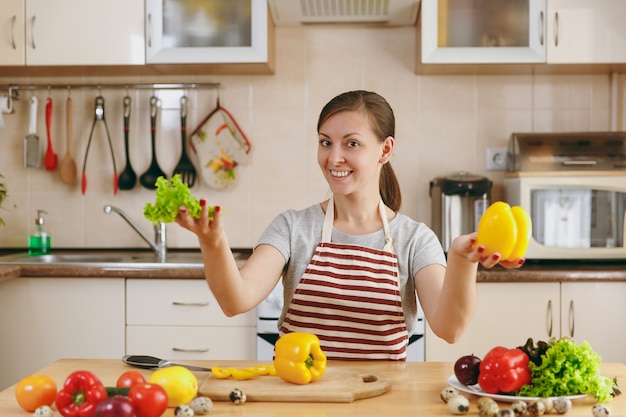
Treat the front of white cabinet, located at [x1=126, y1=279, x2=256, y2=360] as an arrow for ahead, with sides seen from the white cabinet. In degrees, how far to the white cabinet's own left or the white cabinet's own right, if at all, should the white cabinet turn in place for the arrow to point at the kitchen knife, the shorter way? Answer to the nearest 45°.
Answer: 0° — it already faces it

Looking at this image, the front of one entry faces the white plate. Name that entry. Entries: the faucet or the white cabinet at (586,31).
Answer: the white cabinet

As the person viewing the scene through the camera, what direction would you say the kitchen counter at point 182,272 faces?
facing the viewer

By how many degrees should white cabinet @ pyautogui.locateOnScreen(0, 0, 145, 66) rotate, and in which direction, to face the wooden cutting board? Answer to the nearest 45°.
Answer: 0° — it already faces it

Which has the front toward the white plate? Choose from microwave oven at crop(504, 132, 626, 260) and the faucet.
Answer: the microwave oven

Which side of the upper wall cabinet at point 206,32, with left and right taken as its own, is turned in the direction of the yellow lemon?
front

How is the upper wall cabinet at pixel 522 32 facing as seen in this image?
toward the camera

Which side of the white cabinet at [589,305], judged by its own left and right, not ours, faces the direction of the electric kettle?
right

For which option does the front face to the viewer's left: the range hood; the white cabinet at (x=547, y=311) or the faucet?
the faucet

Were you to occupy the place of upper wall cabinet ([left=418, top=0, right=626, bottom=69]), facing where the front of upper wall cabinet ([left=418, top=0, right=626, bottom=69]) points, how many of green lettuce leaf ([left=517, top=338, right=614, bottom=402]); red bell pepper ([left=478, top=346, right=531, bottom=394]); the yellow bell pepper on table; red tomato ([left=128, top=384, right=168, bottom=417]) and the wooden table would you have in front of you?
5

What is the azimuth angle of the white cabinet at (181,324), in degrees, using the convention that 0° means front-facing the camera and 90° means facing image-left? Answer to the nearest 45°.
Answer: approximately 0°

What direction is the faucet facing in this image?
to the viewer's left
